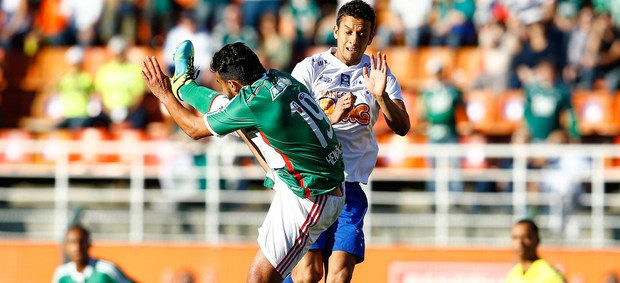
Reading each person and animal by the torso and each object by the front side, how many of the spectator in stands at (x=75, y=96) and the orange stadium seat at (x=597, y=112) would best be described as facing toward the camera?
2

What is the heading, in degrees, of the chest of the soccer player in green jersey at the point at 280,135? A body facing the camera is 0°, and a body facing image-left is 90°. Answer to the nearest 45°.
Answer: approximately 135°

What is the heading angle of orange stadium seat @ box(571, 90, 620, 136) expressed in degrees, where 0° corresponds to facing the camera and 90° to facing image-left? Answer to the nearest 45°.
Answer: approximately 0°

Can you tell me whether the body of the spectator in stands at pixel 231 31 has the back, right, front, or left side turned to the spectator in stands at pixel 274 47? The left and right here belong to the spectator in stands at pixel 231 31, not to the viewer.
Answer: left
